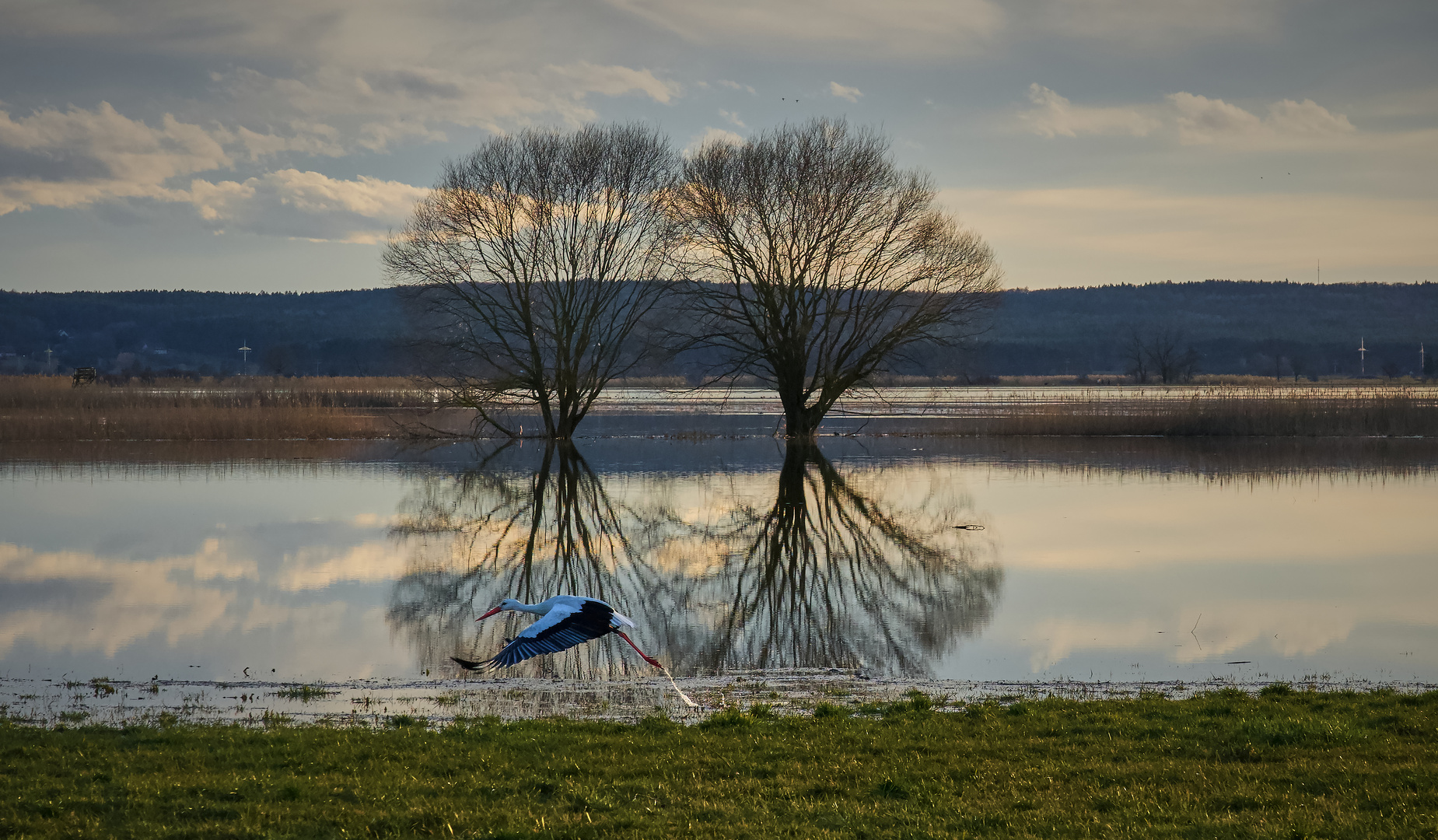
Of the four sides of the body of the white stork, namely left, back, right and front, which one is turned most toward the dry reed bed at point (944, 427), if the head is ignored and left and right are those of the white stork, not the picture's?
right

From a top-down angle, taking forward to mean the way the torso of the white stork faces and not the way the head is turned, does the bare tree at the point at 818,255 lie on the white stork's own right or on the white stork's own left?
on the white stork's own right

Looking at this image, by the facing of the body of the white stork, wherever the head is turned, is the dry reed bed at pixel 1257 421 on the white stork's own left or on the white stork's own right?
on the white stork's own right

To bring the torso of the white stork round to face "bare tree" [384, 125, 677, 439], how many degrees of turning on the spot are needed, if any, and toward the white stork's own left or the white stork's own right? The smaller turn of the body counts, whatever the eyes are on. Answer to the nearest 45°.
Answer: approximately 90° to the white stork's own right

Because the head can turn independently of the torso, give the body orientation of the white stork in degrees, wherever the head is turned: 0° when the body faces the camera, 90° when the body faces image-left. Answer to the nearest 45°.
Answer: approximately 90°
